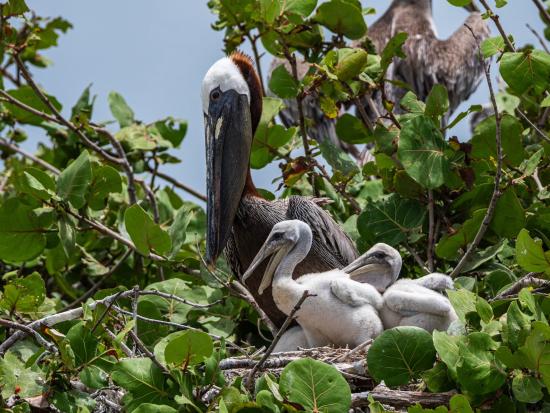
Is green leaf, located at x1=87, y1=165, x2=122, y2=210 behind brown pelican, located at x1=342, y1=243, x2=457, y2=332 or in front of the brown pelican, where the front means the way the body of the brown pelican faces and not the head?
in front

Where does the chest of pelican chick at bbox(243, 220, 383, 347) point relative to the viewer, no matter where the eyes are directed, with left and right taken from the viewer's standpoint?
facing to the left of the viewer

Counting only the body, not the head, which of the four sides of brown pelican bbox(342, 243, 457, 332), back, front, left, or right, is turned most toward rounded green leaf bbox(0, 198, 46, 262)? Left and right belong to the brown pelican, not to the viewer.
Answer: front

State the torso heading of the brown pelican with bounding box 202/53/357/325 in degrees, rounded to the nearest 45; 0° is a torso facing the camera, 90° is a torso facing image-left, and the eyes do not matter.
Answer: approximately 45°

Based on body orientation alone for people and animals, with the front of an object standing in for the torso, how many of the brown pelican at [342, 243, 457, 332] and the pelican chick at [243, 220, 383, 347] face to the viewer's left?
2

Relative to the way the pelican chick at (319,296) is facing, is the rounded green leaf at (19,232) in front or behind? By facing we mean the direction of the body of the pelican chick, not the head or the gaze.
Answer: in front

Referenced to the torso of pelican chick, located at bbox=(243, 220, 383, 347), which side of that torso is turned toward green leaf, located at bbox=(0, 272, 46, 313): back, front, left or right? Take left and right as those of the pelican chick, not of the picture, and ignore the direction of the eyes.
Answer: front

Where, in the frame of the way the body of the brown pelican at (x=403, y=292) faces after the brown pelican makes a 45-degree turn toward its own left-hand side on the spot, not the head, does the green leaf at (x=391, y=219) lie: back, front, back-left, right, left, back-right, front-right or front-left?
back-right

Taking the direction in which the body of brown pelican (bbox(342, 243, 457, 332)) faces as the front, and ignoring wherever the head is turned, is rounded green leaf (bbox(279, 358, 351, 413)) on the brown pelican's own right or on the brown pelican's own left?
on the brown pelican's own left

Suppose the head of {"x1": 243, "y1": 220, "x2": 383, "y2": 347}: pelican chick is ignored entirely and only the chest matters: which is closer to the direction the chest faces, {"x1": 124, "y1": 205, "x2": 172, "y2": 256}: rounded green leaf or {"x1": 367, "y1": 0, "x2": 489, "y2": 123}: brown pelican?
the rounded green leaf

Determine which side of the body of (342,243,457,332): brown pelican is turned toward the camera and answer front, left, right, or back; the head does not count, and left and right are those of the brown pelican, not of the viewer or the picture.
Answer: left
